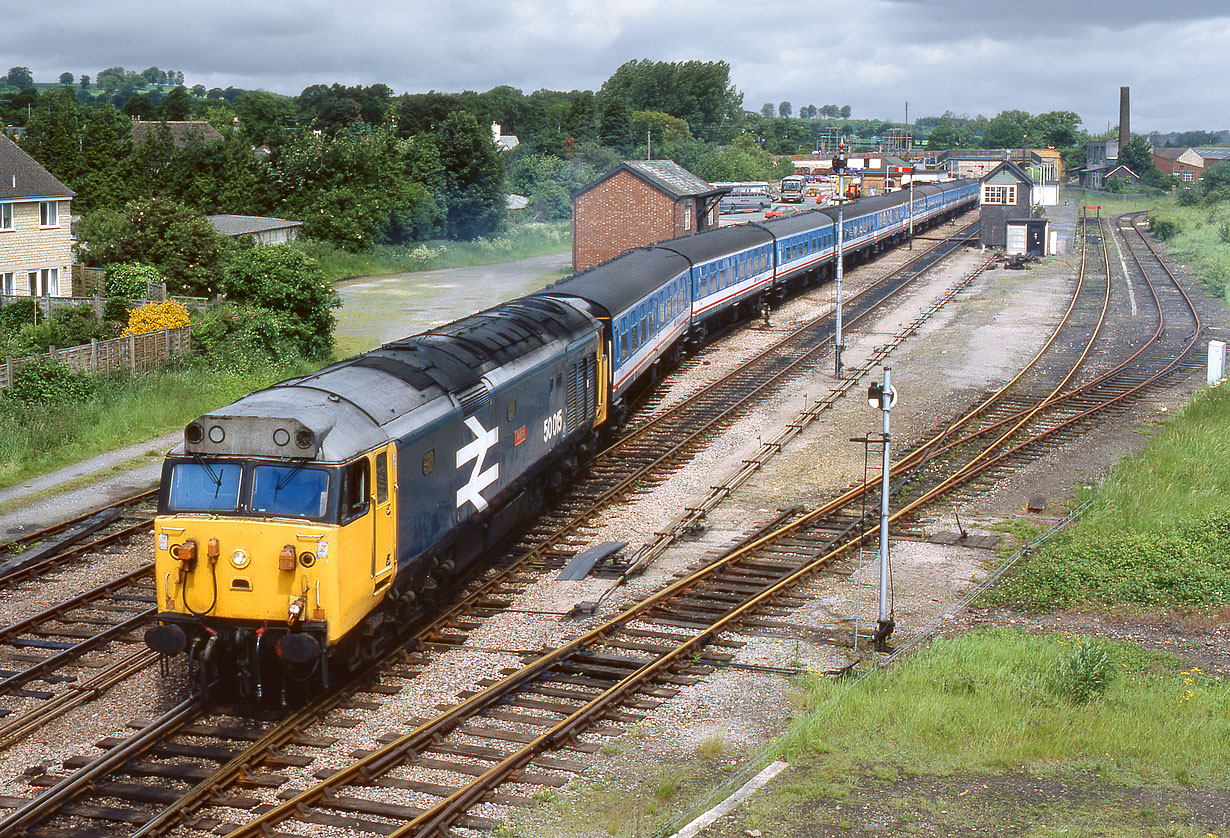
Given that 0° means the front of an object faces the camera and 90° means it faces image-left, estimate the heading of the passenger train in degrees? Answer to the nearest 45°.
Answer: approximately 45°

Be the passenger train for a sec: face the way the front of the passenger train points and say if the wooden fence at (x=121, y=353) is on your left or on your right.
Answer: on your right

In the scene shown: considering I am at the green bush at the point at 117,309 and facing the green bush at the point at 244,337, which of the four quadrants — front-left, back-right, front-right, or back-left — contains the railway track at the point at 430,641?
front-right

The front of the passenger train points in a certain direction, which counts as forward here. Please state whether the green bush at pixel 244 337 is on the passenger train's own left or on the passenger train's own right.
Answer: on the passenger train's own right

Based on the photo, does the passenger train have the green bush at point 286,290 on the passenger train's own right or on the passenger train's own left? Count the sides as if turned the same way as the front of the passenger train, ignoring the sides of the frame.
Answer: on the passenger train's own right

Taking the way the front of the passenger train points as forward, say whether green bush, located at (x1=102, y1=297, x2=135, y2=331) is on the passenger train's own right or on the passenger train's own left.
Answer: on the passenger train's own right
